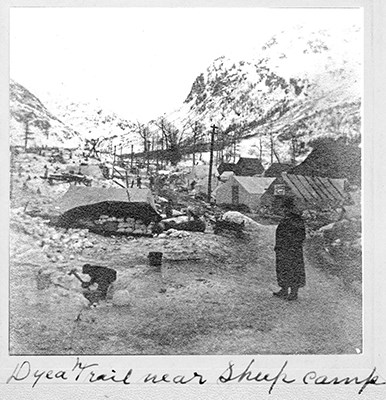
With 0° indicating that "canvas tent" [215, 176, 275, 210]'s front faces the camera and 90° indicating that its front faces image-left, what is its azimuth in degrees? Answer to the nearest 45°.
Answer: approximately 45°
